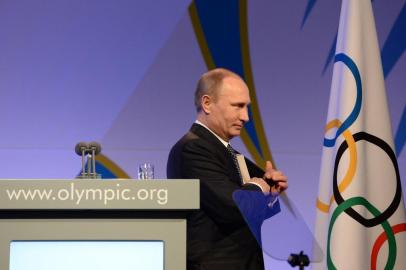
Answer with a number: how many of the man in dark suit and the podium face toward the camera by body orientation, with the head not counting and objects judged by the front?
1

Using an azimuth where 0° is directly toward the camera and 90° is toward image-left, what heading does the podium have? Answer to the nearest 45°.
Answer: approximately 0°

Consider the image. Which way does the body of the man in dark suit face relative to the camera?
to the viewer's right

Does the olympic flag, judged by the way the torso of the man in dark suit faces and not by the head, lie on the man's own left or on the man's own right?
on the man's own left

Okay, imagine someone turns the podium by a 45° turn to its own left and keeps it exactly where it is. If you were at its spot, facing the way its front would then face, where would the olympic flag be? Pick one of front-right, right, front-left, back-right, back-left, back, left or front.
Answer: left

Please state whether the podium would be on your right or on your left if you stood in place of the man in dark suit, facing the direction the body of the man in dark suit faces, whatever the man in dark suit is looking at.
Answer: on your right

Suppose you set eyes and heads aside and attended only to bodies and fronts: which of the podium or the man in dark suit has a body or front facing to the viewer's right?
the man in dark suit

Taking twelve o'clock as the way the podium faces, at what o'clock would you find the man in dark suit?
The man in dark suit is roughly at 7 o'clock from the podium.

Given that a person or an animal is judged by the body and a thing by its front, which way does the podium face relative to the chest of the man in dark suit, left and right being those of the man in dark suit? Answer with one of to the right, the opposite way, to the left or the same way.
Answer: to the right
